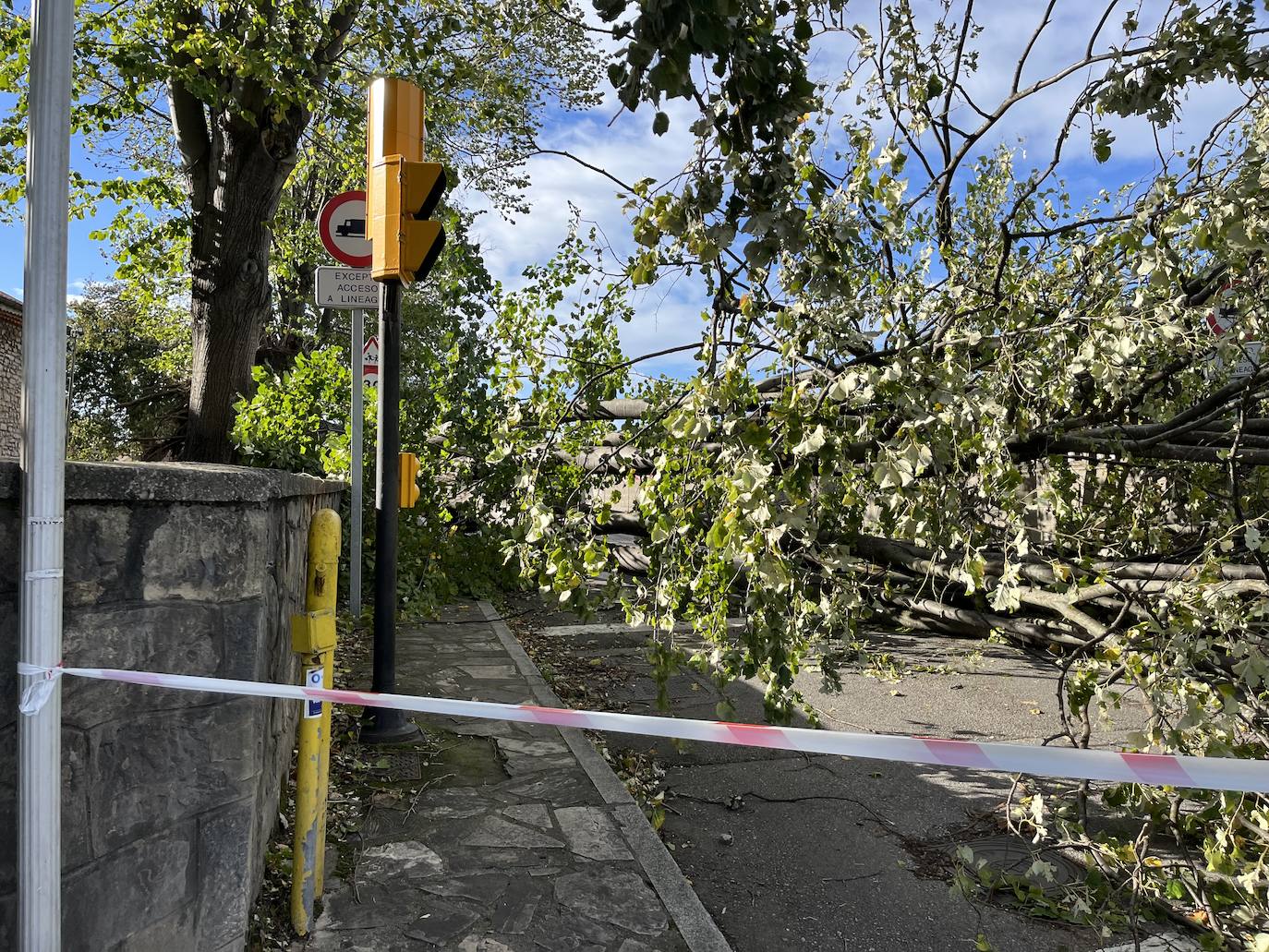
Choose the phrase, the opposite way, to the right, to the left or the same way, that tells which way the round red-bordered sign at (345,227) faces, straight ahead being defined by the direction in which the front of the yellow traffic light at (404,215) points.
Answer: to the right

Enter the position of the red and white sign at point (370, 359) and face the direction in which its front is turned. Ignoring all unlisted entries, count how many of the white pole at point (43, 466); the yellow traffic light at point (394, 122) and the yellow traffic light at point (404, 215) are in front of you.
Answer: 3

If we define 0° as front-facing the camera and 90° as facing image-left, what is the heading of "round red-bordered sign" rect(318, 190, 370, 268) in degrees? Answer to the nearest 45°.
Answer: approximately 0°

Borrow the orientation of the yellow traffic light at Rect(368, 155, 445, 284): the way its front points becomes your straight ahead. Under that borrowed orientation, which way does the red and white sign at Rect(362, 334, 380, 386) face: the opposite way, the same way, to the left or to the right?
to the right

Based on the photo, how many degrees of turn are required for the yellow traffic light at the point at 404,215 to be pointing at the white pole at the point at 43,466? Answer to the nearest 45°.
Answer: approximately 90° to its right

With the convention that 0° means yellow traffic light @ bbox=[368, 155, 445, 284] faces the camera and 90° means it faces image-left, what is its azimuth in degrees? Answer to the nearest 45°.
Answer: approximately 270°

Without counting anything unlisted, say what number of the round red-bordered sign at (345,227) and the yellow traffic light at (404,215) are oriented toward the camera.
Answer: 1

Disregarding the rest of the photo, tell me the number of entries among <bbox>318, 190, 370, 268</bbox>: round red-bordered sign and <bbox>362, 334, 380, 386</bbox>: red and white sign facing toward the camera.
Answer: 2

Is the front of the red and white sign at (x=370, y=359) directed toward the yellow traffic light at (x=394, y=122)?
yes

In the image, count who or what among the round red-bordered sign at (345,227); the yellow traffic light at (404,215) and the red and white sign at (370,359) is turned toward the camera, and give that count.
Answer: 2

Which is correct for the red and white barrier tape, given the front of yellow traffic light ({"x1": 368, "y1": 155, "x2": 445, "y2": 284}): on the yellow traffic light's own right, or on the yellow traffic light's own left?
on the yellow traffic light's own right

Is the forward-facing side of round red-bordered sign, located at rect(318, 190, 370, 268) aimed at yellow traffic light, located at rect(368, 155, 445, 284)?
yes

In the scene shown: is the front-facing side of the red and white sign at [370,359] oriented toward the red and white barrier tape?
yes

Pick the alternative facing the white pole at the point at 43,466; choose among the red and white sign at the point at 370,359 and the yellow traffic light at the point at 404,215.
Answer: the red and white sign
